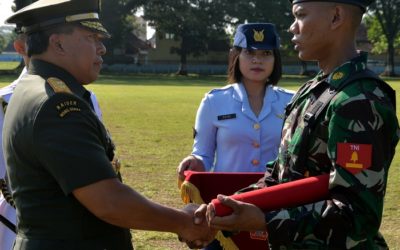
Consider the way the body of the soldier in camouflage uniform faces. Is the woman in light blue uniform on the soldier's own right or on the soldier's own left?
on the soldier's own right

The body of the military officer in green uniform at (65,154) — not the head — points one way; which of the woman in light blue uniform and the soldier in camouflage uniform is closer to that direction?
the soldier in camouflage uniform

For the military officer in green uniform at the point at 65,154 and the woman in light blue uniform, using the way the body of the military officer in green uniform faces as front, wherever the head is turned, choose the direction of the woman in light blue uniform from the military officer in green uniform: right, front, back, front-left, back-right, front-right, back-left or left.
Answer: front-left

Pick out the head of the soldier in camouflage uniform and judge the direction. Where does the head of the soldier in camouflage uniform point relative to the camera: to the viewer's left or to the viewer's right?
to the viewer's left

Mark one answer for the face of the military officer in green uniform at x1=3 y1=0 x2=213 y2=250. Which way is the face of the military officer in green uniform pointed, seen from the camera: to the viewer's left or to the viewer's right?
to the viewer's right

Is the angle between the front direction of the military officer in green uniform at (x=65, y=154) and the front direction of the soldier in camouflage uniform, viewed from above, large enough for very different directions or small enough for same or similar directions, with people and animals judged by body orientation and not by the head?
very different directions

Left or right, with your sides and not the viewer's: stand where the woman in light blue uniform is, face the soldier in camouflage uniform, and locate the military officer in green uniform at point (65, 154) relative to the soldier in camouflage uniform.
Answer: right

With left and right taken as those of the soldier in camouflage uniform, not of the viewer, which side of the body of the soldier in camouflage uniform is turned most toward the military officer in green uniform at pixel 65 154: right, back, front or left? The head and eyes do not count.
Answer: front

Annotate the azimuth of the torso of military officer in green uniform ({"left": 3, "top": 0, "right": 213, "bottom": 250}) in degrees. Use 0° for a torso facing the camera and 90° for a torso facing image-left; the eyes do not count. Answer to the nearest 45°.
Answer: approximately 270°

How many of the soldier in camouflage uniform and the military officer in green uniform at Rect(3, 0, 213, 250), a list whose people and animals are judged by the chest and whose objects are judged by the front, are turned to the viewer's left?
1

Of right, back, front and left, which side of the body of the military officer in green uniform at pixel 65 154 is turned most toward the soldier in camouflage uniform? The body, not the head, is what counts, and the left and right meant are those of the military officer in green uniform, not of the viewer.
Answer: front

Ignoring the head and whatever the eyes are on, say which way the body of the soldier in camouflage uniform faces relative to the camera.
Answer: to the viewer's left
